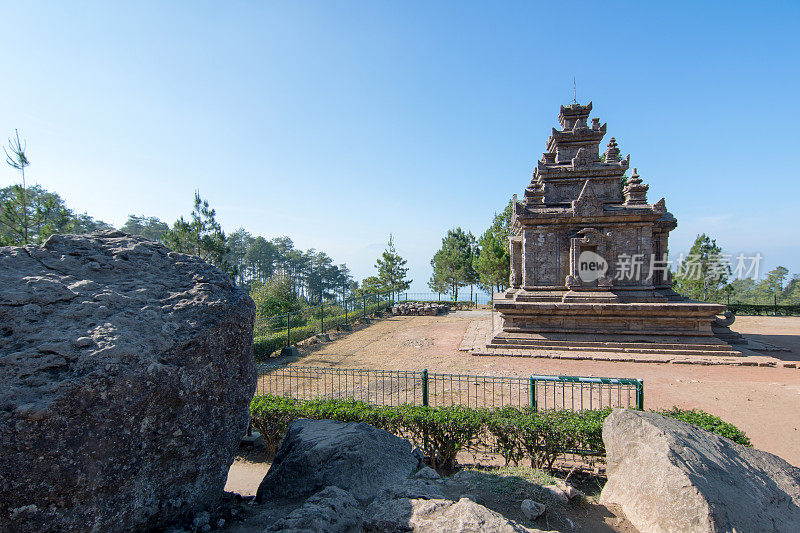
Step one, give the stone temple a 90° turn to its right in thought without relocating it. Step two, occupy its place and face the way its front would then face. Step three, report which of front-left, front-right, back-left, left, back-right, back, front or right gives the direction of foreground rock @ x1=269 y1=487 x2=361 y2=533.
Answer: front

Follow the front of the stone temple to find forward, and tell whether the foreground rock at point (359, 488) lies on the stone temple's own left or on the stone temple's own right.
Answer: on the stone temple's own right

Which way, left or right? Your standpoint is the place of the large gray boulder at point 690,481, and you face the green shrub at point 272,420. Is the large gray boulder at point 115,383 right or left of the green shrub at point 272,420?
left

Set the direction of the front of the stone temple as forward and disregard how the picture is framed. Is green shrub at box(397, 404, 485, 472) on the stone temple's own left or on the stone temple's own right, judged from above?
on the stone temple's own right

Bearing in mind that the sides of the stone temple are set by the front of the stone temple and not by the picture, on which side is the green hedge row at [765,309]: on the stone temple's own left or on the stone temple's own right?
on the stone temple's own left

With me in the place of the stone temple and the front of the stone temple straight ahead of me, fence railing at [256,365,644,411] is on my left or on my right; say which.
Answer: on my right
